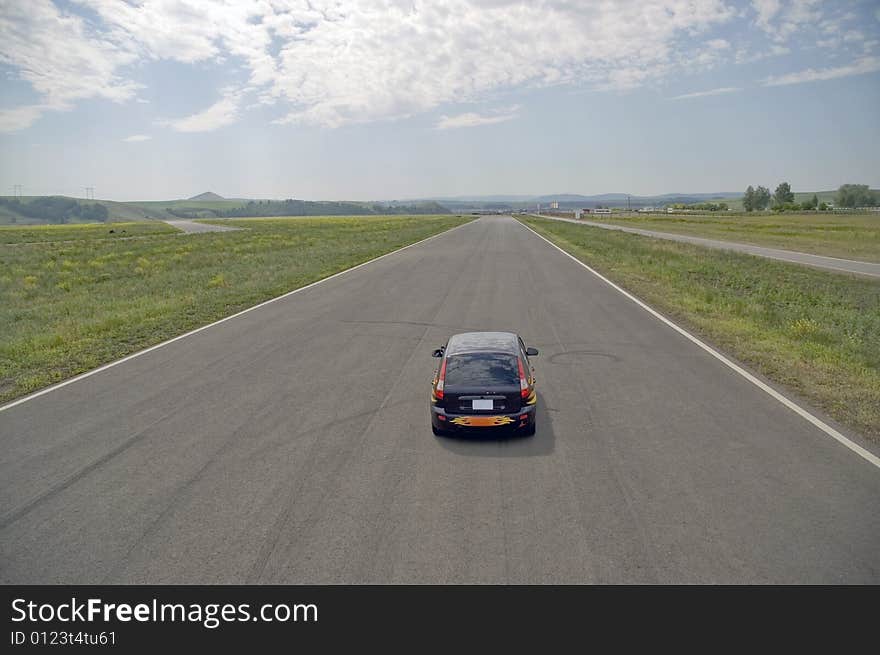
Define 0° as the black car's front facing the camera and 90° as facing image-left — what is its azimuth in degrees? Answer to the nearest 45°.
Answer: approximately 180°
